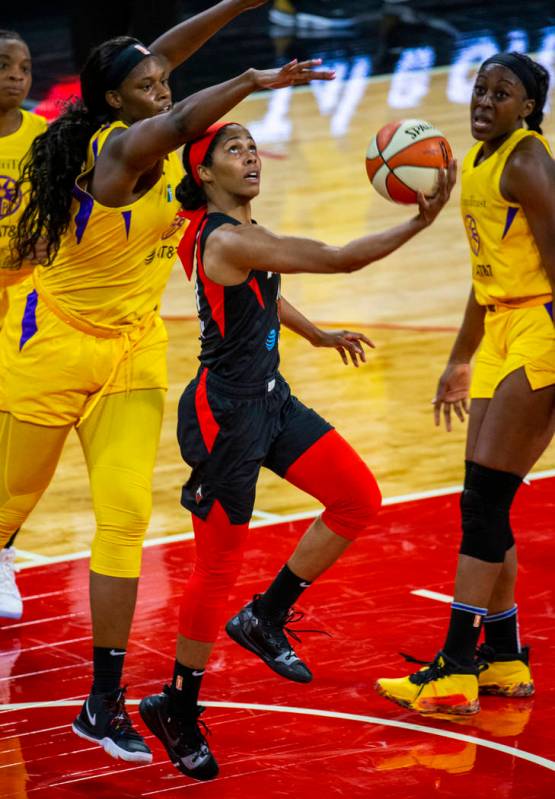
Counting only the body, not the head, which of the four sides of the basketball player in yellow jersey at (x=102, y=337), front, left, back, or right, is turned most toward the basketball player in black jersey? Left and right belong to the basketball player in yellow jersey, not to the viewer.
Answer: front

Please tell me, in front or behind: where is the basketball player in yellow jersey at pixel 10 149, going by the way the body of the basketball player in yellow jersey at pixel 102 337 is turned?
behind

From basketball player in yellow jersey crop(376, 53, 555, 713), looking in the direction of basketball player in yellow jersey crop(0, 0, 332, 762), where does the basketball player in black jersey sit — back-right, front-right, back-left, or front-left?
front-left

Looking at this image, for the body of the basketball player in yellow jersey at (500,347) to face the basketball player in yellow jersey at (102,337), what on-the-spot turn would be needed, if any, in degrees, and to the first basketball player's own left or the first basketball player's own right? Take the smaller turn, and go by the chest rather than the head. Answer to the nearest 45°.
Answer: approximately 45° to the first basketball player's own right

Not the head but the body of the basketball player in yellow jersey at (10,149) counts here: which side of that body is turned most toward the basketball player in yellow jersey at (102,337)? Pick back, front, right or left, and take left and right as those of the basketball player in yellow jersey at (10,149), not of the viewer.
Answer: front

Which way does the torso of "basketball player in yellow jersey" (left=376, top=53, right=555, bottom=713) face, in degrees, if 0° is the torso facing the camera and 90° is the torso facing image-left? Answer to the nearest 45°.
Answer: approximately 45°

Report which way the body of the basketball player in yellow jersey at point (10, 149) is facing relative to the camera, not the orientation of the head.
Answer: toward the camera

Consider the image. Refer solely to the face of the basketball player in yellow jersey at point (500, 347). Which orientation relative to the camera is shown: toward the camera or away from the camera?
toward the camera

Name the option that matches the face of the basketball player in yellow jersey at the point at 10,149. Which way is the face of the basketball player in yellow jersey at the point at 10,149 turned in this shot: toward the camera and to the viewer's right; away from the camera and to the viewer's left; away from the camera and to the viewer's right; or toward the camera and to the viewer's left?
toward the camera and to the viewer's right

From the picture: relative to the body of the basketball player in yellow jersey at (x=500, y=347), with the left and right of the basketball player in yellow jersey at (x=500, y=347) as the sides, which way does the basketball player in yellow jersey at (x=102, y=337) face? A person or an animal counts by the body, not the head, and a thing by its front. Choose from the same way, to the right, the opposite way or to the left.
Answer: to the left

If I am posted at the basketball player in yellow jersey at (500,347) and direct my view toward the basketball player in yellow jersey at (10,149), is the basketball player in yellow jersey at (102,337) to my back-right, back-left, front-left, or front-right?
front-left

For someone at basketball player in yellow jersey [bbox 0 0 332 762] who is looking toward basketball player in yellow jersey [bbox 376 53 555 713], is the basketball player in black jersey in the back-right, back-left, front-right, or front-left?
front-right

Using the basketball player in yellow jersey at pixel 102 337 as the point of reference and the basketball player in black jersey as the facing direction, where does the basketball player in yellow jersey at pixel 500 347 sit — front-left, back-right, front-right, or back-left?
front-left

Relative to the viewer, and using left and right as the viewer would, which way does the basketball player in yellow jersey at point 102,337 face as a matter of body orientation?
facing the viewer and to the right of the viewer
